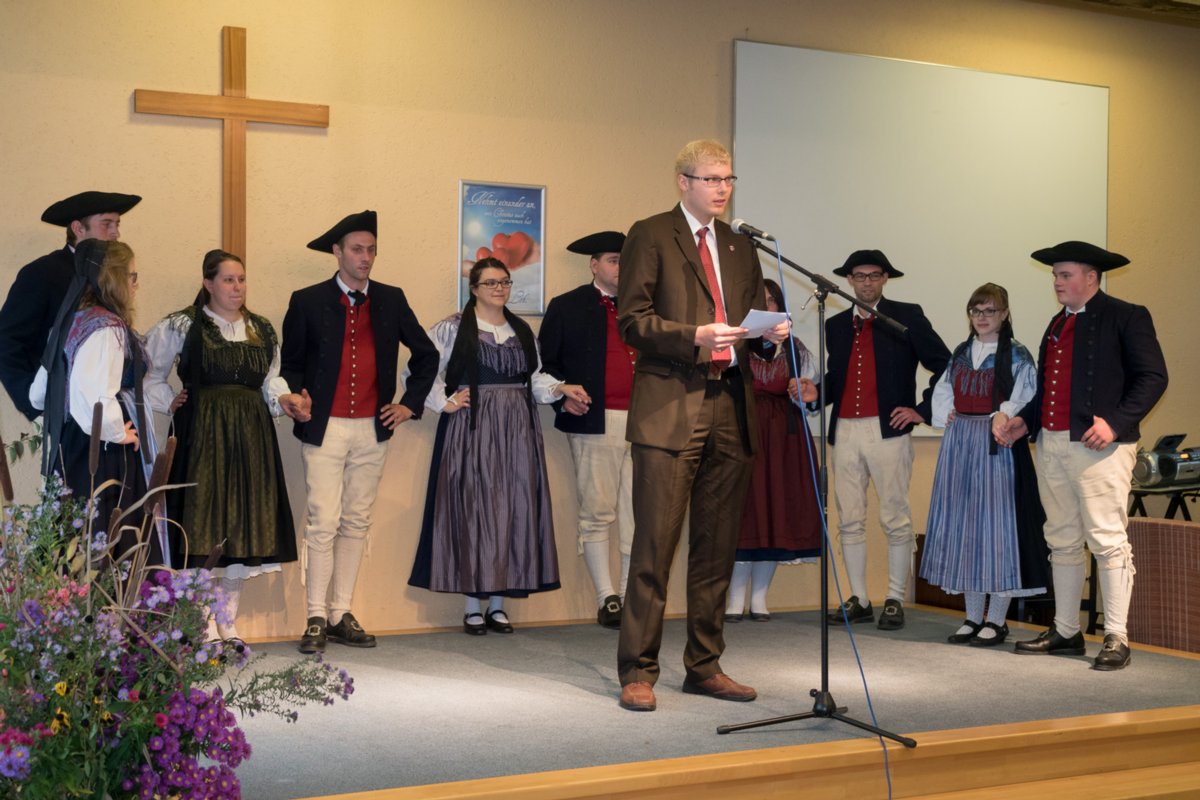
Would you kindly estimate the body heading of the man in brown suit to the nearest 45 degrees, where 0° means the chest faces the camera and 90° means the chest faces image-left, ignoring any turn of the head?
approximately 315°
